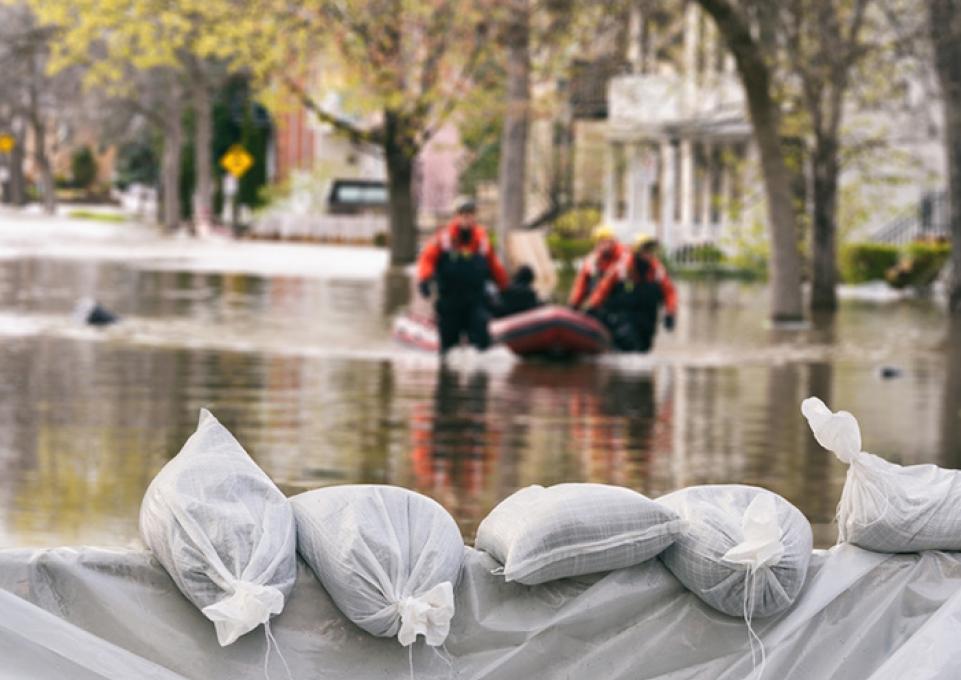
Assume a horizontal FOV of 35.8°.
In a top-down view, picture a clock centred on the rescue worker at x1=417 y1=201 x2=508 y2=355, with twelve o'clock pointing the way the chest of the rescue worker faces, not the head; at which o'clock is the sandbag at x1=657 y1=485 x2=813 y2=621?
The sandbag is roughly at 12 o'clock from the rescue worker.

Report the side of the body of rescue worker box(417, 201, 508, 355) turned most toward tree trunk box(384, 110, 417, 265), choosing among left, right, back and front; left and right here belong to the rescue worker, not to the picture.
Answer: back

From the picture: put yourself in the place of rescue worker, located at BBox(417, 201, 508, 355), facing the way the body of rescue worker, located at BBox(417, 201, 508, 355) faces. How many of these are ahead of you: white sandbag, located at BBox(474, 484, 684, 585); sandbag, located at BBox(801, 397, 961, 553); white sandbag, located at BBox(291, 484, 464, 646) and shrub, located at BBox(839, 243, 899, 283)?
3

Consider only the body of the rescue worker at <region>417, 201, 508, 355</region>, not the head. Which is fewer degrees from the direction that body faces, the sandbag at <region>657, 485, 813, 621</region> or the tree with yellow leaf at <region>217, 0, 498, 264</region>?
the sandbag

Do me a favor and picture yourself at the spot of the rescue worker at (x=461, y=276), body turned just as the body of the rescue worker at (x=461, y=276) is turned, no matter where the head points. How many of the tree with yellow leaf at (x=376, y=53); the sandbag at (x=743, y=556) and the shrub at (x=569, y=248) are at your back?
2

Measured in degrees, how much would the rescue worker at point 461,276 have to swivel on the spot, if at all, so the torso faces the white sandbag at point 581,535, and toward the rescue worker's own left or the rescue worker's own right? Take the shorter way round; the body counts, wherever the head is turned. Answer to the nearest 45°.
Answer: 0° — they already face it

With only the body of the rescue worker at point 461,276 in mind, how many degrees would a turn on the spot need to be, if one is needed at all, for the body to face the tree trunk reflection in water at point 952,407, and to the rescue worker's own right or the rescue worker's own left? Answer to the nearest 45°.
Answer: approximately 45° to the rescue worker's own left

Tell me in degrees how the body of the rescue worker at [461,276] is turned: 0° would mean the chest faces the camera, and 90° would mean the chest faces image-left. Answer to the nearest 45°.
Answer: approximately 0°

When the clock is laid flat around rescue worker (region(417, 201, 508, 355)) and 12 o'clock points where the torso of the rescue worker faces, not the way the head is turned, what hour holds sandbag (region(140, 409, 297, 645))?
The sandbag is roughly at 12 o'clock from the rescue worker.

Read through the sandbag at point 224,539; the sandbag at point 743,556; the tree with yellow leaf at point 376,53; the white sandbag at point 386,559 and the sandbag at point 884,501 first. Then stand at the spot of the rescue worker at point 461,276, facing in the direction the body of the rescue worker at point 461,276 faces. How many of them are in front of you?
4
